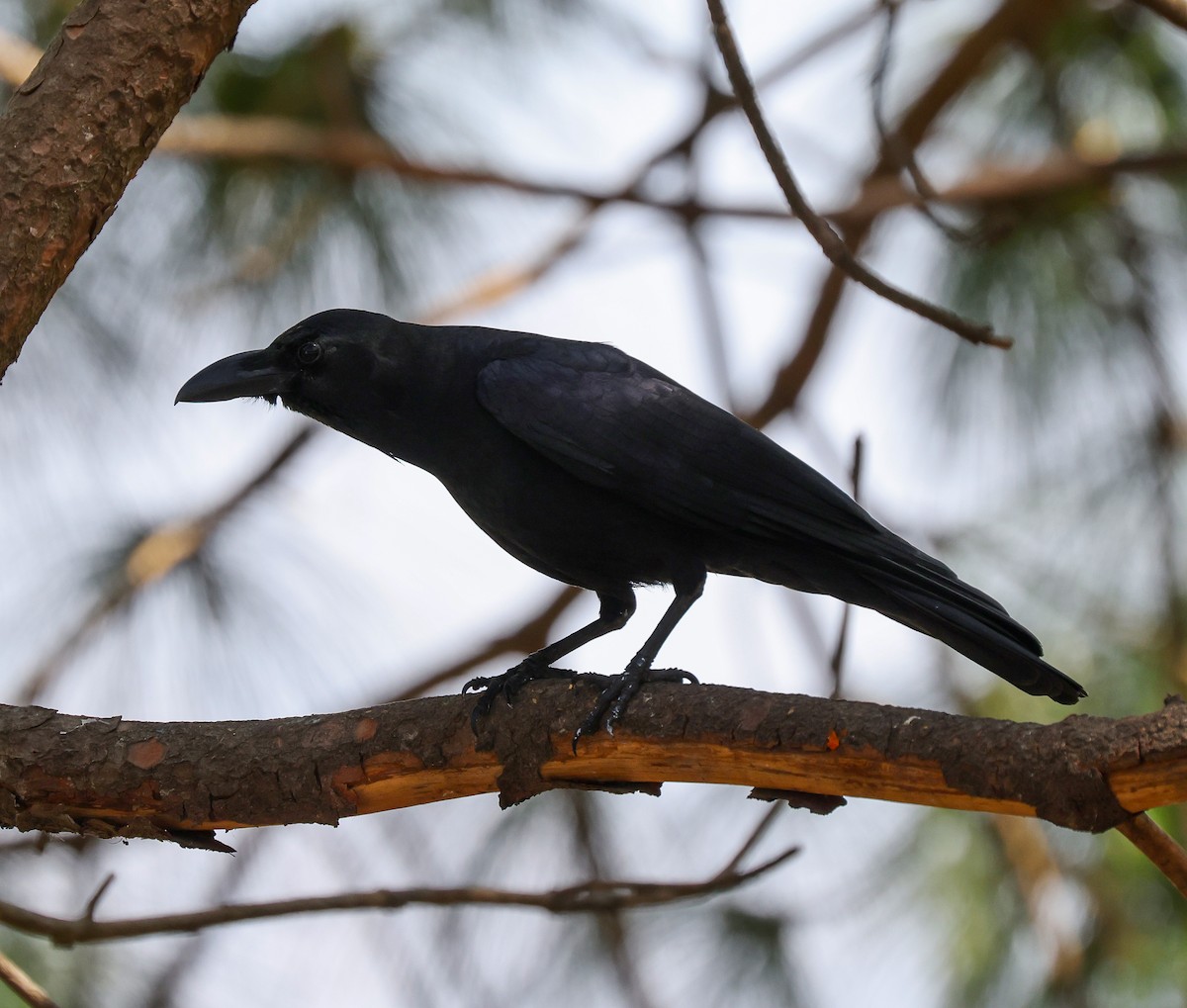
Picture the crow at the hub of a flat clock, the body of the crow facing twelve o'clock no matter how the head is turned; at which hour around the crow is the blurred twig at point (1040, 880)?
The blurred twig is roughly at 4 o'clock from the crow.

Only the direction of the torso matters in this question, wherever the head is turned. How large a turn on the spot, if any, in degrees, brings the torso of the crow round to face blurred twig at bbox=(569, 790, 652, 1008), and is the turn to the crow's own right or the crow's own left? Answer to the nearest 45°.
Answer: approximately 90° to the crow's own right

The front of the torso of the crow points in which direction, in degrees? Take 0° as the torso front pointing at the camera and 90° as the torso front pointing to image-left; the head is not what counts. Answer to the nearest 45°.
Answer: approximately 90°
